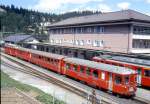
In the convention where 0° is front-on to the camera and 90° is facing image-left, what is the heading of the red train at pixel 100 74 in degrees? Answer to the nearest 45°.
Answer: approximately 315°
